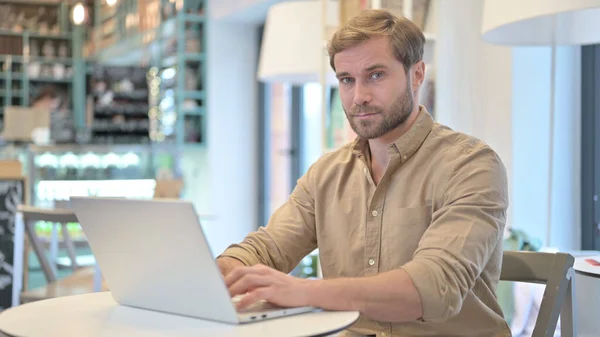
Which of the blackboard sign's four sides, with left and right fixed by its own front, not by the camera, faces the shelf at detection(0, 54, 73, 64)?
back

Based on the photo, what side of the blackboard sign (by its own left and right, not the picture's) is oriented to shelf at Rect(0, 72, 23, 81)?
back

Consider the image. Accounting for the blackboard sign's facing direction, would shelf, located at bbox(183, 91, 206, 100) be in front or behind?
behind

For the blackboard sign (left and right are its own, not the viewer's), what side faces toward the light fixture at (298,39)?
left

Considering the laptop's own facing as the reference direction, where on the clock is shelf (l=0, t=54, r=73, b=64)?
The shelf is roughly at 10 o'clock from the laptop.

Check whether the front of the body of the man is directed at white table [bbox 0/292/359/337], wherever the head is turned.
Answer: yes

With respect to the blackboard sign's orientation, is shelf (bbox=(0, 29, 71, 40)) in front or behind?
behind

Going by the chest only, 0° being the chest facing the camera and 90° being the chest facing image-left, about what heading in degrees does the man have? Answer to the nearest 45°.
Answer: approximately 45°

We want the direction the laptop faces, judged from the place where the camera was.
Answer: facing away from the viewer and to the right of the viewer

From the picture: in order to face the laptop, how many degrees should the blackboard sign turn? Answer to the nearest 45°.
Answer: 0° — it already faces it

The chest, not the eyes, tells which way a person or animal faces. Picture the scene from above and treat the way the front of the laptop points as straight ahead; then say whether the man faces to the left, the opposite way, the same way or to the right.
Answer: the opposite way

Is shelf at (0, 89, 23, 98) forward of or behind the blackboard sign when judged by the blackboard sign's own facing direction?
behind

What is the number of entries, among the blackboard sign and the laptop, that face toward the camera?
1

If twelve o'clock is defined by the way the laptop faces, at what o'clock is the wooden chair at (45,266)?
The wooden chair is roughly at 10 o'clock from the laptop.
